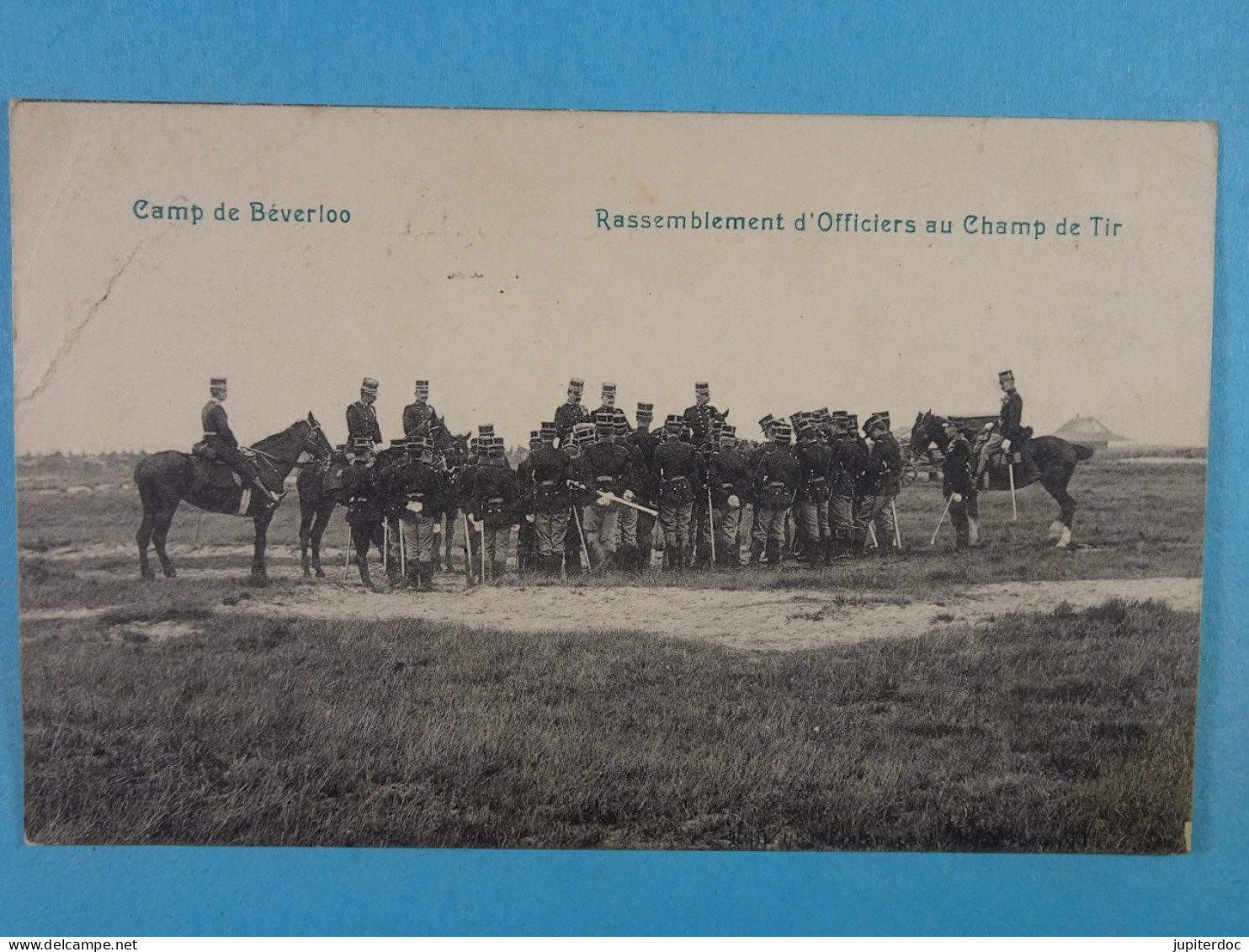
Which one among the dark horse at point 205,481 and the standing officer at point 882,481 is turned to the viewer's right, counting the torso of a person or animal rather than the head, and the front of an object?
the dark horse

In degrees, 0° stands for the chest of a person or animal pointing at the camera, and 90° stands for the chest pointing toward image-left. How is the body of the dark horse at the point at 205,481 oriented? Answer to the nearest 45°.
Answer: approximately 270°

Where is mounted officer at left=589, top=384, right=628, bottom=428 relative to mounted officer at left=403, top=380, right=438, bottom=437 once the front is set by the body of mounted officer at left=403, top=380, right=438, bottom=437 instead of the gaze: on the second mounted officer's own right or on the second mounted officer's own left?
on the second mounted officer's own left

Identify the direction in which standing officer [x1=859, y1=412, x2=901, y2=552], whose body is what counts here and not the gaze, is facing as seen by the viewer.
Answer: to the viewer's left
